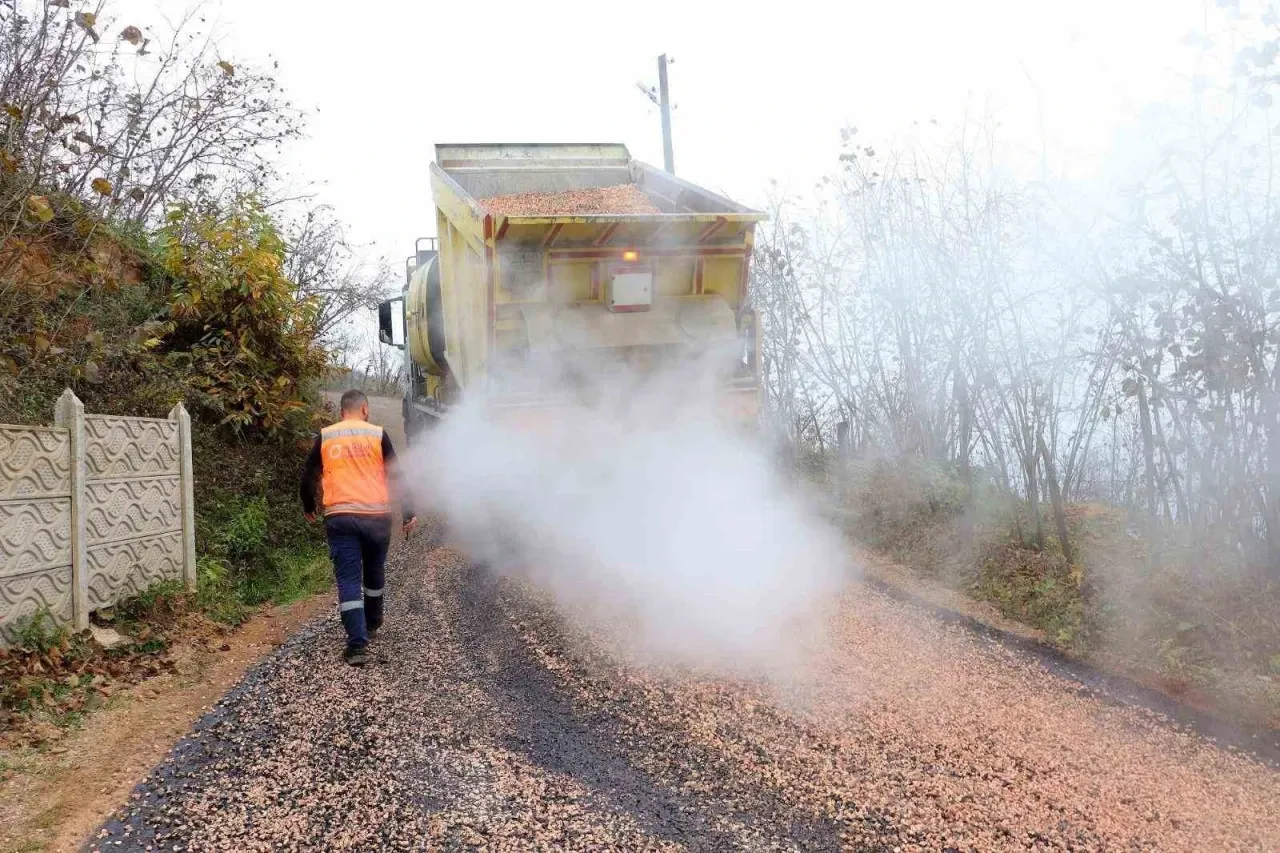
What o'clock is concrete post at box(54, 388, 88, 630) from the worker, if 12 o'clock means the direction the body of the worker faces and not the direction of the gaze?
The concrete post is roughly at 9 o'clock from the worker.

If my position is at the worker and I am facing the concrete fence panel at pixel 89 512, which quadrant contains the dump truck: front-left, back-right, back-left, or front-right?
back-right

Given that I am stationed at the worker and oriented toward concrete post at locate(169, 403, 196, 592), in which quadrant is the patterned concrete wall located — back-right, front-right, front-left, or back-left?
front-left

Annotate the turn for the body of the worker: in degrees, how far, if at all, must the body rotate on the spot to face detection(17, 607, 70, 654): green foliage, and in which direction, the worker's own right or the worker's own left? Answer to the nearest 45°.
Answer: approximately 90° to the worker's own left

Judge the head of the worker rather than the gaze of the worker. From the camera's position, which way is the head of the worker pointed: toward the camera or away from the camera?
away from the camera

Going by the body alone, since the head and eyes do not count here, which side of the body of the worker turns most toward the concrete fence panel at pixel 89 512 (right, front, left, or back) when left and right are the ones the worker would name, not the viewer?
left

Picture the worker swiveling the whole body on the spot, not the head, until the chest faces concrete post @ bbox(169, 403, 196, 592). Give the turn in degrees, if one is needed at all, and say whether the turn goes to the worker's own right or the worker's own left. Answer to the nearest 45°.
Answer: approximately 45° to the worker's own left

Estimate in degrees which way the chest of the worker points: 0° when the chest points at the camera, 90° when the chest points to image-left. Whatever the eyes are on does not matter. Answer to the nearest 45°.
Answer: approximately 180°

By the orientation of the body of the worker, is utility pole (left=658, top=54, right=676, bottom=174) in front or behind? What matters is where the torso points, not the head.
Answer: in front

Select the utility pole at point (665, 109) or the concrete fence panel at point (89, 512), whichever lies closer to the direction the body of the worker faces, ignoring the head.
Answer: the utility pole

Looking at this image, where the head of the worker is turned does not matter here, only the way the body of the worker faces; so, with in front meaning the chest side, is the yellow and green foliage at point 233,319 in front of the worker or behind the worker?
in front

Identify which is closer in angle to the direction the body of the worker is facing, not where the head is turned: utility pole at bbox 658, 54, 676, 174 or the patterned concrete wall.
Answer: the utility pole
